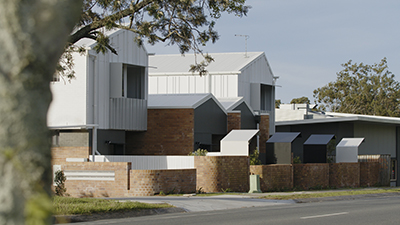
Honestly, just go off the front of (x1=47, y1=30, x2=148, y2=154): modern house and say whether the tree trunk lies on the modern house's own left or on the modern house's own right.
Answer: on the modern house's own right

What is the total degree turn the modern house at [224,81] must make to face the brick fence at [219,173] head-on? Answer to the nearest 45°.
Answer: approximately 45° to its right

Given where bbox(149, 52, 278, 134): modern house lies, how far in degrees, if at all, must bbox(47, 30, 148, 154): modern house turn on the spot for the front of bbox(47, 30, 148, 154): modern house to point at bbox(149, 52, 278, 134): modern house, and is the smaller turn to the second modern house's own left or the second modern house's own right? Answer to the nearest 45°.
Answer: approximately 90° to the second modern house's own left

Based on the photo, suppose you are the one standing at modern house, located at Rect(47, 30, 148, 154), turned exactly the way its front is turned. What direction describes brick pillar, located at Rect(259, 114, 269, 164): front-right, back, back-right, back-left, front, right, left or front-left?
left

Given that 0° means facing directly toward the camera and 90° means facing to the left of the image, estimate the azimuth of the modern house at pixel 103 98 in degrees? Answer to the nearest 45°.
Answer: approximately 315°

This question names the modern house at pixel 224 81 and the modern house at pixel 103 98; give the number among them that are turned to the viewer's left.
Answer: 0

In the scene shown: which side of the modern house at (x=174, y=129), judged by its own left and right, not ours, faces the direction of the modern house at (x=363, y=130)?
left

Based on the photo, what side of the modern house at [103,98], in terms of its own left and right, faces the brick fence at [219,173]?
front

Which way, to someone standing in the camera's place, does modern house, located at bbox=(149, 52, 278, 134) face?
facing the viewer and to the right of the viewer

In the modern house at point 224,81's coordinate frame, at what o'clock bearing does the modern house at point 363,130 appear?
the modern house at point 363,130 is roughly at 10 o'clock from the modern house at point 224,81.
